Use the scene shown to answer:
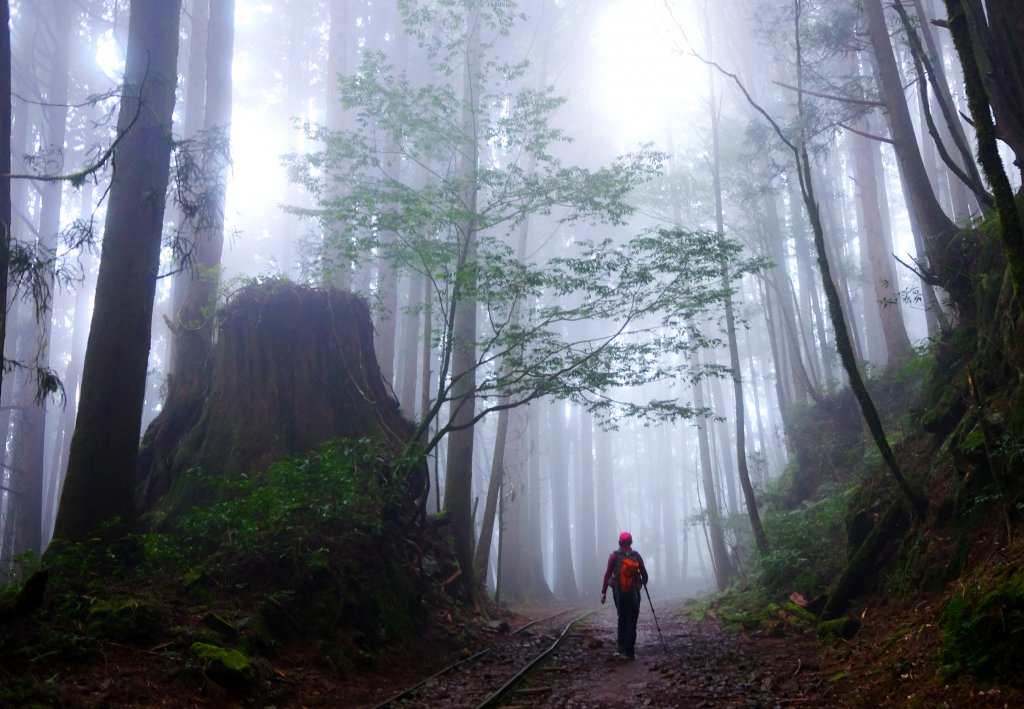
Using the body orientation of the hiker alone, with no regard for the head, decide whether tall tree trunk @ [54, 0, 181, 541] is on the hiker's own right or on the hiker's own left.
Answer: on the hiker's own left

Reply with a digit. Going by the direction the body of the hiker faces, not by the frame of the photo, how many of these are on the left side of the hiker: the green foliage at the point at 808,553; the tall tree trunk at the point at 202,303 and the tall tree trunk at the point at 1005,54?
1

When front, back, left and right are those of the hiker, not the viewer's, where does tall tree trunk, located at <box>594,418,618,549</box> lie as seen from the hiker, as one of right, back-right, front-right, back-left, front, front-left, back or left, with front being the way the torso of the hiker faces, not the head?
front

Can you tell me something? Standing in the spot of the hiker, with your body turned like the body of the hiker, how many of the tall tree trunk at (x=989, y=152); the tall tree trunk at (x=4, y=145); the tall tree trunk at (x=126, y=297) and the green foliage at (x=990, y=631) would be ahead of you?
0

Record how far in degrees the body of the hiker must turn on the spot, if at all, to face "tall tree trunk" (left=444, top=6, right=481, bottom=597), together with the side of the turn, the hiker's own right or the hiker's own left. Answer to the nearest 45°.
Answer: approximately 45° to the hiker's own left

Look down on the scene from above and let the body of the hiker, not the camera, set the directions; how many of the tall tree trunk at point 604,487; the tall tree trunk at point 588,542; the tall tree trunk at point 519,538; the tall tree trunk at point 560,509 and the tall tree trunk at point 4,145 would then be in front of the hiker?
4

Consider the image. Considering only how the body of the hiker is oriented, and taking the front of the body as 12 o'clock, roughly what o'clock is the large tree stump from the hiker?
The large tree stump is roughly at 9 o'clock from the hiker.

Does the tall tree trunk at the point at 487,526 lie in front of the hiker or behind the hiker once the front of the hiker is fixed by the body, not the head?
in front

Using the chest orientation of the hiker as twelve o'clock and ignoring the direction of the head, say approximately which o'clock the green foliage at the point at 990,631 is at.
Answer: The green foliage is roughly at 5 o'clock from the hiker.

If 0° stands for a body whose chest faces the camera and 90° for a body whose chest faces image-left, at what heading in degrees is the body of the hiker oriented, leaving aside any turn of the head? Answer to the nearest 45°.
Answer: approximately 180°

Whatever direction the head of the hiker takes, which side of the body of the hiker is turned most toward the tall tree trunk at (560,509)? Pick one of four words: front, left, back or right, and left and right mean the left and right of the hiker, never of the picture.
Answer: front

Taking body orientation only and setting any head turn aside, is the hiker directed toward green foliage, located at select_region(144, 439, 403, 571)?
no

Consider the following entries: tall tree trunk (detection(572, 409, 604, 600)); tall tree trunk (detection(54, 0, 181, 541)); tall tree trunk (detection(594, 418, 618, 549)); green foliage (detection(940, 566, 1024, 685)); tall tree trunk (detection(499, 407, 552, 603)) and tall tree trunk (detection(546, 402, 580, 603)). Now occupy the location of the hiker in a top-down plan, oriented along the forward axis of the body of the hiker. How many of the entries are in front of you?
4

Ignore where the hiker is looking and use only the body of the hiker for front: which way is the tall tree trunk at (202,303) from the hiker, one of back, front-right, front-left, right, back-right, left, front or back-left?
left

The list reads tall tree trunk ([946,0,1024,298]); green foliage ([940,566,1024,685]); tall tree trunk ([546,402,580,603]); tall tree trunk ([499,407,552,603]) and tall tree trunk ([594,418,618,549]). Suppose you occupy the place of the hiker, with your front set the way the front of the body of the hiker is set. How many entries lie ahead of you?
3

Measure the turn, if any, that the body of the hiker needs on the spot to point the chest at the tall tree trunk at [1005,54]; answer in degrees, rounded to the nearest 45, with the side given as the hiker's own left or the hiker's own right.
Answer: approximately 135° to the hiker's own right

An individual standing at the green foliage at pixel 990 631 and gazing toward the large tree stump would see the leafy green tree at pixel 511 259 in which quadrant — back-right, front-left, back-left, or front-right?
front-right
